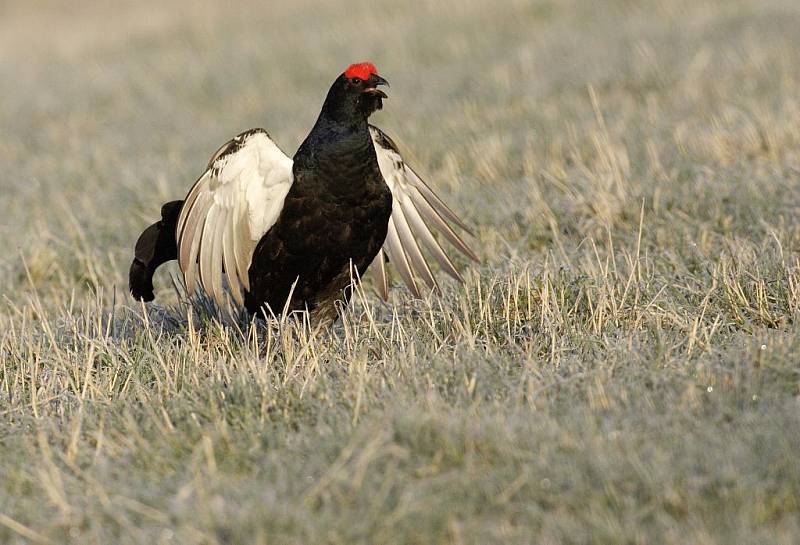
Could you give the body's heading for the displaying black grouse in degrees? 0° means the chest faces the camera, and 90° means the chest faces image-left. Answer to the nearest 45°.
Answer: approximately 315°
